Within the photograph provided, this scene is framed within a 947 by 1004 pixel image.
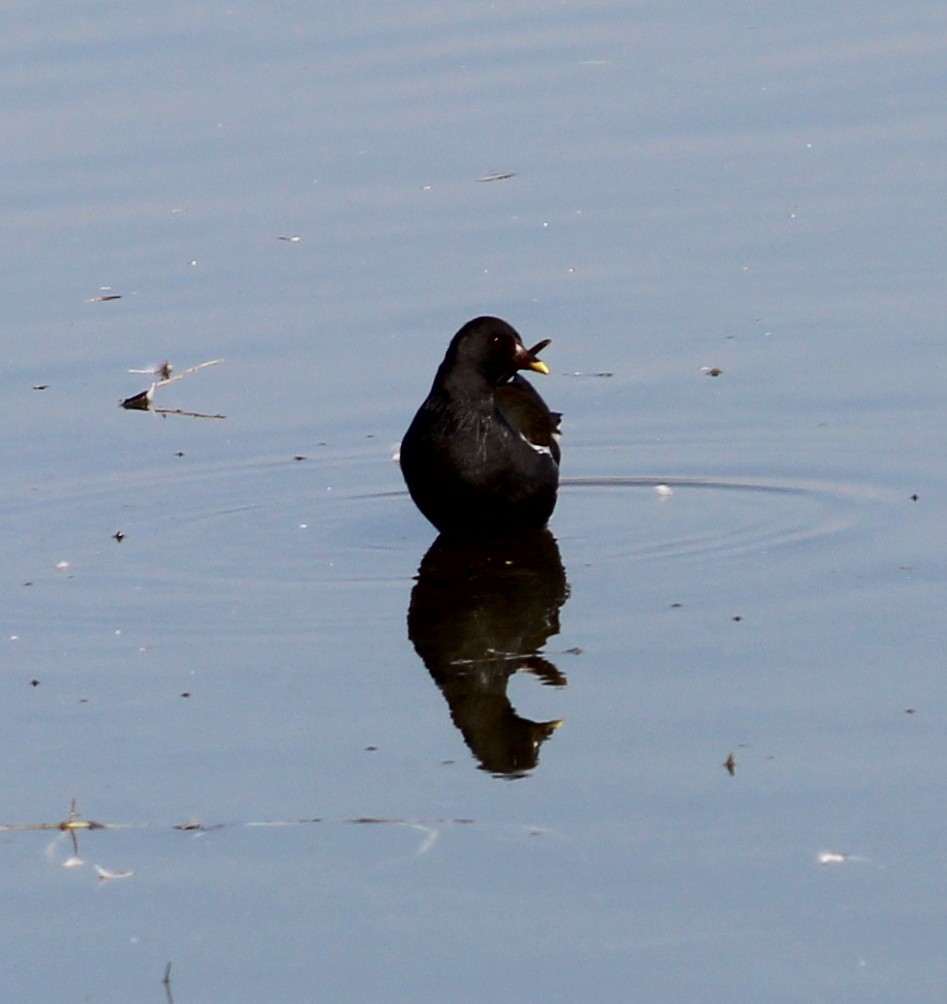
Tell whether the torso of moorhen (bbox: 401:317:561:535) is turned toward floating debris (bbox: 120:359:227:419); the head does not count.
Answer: no

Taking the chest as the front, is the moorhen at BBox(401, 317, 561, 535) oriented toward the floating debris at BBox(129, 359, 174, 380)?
no
